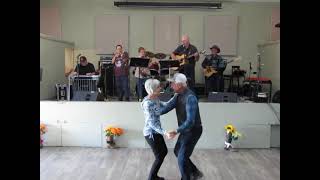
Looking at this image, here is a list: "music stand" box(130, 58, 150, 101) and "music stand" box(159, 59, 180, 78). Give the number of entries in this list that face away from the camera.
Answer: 2

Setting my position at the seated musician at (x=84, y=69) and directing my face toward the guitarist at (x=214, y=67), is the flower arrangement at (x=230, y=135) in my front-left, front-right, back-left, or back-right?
front-right

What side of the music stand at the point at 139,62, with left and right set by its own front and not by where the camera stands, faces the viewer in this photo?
back

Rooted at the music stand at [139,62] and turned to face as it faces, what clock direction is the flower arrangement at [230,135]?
The flower arrangement is roughly at 4 o'clock from the music stand.

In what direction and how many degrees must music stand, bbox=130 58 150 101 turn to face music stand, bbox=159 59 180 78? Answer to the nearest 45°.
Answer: approximately 45° to its right

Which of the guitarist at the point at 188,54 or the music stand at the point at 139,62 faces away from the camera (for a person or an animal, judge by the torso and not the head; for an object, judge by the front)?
the music stand

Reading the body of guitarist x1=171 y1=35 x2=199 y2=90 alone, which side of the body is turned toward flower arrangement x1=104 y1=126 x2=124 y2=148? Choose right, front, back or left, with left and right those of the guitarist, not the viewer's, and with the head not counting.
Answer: front

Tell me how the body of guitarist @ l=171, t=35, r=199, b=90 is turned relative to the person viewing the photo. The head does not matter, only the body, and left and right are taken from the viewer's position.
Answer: facing the viewer and to the left of the viewer

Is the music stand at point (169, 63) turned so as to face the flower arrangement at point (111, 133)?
no

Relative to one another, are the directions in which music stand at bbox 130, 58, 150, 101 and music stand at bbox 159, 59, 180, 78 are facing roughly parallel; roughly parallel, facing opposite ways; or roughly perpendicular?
roughly parallel

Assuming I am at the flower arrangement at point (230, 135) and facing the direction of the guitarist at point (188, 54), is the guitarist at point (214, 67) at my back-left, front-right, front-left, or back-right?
front-right

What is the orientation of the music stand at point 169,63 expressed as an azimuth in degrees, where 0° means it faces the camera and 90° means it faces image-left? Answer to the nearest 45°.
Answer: approximately 180°
